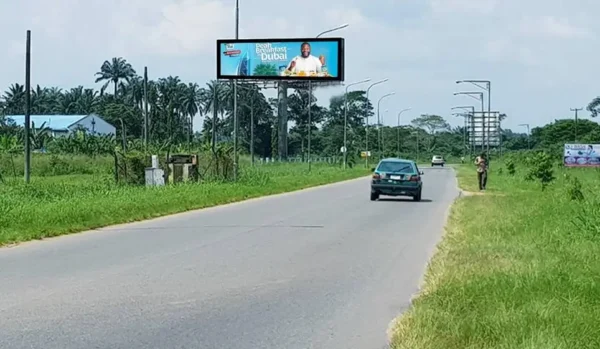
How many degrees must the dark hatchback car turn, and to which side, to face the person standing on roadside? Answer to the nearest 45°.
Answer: approximately 45° to its right

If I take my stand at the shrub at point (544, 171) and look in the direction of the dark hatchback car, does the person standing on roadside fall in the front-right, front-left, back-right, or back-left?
front-right

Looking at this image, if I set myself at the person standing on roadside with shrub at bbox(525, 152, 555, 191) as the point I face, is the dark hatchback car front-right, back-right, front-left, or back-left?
back-right

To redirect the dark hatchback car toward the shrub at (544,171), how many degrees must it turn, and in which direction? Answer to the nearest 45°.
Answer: approximately 45° to its right

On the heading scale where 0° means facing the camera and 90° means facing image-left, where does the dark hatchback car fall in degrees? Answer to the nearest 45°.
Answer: approximately 180°

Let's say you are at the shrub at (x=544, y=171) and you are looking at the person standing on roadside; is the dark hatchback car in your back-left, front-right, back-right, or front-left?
front-left
